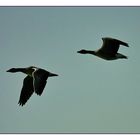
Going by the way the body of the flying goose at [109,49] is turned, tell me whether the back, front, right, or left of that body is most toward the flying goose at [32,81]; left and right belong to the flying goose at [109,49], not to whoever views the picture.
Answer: front

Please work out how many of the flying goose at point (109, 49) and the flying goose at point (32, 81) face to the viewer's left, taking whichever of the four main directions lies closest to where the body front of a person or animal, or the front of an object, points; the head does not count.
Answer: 2

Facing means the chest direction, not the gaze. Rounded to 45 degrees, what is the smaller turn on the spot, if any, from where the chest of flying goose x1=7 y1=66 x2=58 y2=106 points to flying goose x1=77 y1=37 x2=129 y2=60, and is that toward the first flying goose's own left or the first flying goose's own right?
approximately 180°

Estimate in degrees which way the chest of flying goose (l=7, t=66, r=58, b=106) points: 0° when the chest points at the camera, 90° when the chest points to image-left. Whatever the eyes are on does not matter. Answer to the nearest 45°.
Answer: approximately 90°

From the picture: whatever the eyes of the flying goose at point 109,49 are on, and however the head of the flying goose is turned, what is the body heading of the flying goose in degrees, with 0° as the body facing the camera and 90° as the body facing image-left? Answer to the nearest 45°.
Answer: approximately 90°
